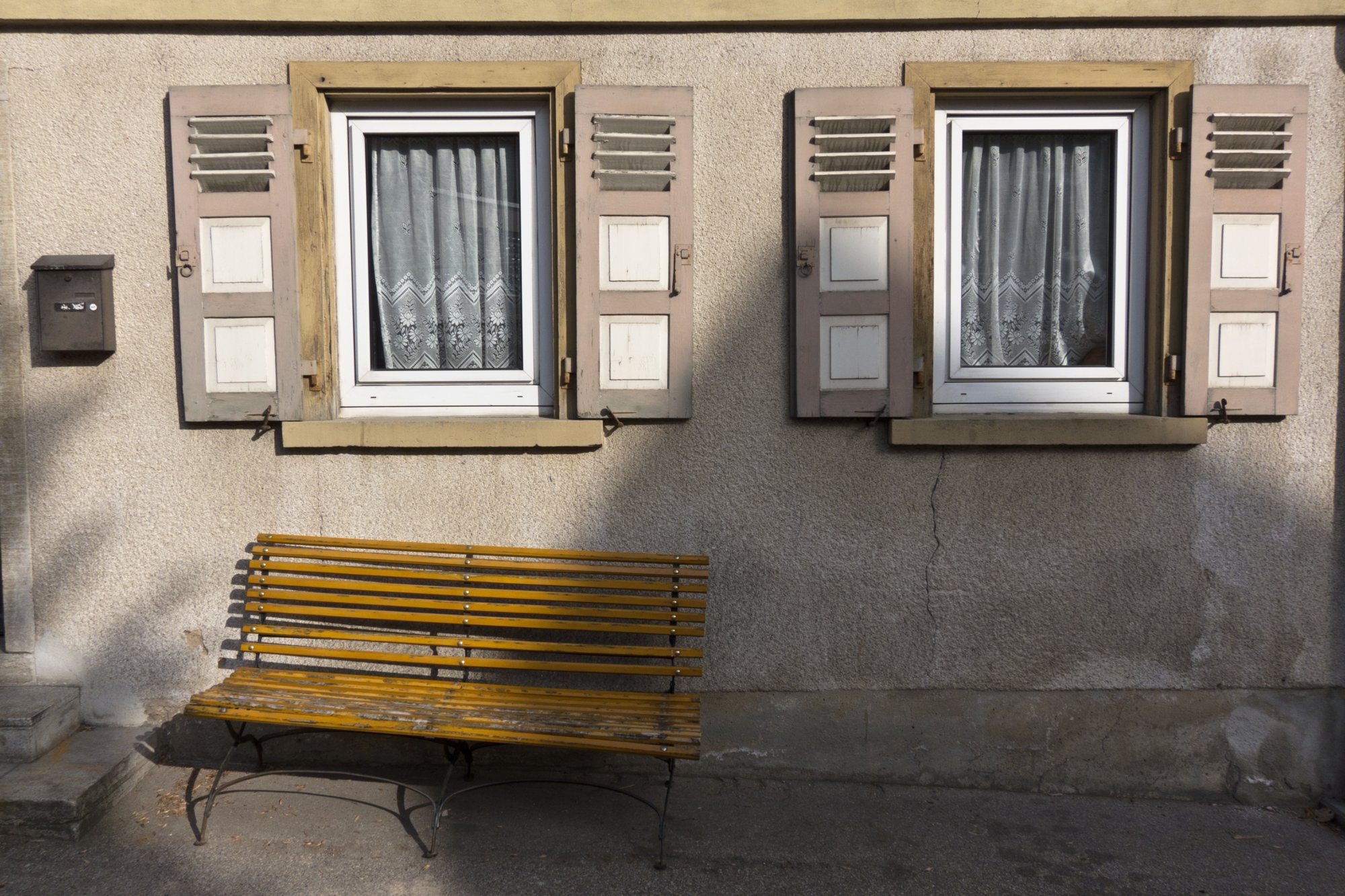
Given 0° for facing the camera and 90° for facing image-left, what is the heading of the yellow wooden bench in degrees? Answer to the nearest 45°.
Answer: approximately 0°

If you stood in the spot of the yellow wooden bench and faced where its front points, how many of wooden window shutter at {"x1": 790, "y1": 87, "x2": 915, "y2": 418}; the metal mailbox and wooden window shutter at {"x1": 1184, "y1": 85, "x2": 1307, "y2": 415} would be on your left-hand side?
2

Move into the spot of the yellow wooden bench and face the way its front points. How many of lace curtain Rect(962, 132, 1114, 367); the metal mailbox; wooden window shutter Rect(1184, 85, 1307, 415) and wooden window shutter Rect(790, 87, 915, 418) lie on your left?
3

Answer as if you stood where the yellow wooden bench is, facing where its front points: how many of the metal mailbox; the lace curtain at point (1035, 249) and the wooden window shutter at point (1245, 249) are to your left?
2

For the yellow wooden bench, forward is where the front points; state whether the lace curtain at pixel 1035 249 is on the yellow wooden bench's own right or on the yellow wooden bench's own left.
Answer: on the yellow wooden bench's own left

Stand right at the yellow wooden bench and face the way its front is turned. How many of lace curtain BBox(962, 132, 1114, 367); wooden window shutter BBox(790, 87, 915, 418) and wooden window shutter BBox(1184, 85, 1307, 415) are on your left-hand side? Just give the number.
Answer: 3

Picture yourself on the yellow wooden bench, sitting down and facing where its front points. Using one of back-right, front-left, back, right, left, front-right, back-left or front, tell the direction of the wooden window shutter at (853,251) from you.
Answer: left

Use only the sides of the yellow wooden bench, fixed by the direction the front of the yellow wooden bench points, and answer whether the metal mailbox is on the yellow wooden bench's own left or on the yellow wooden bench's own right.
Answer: on the yellow wooden bench's own right

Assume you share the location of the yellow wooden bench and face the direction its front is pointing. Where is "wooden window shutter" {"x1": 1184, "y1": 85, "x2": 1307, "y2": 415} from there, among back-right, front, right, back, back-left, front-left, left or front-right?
left
